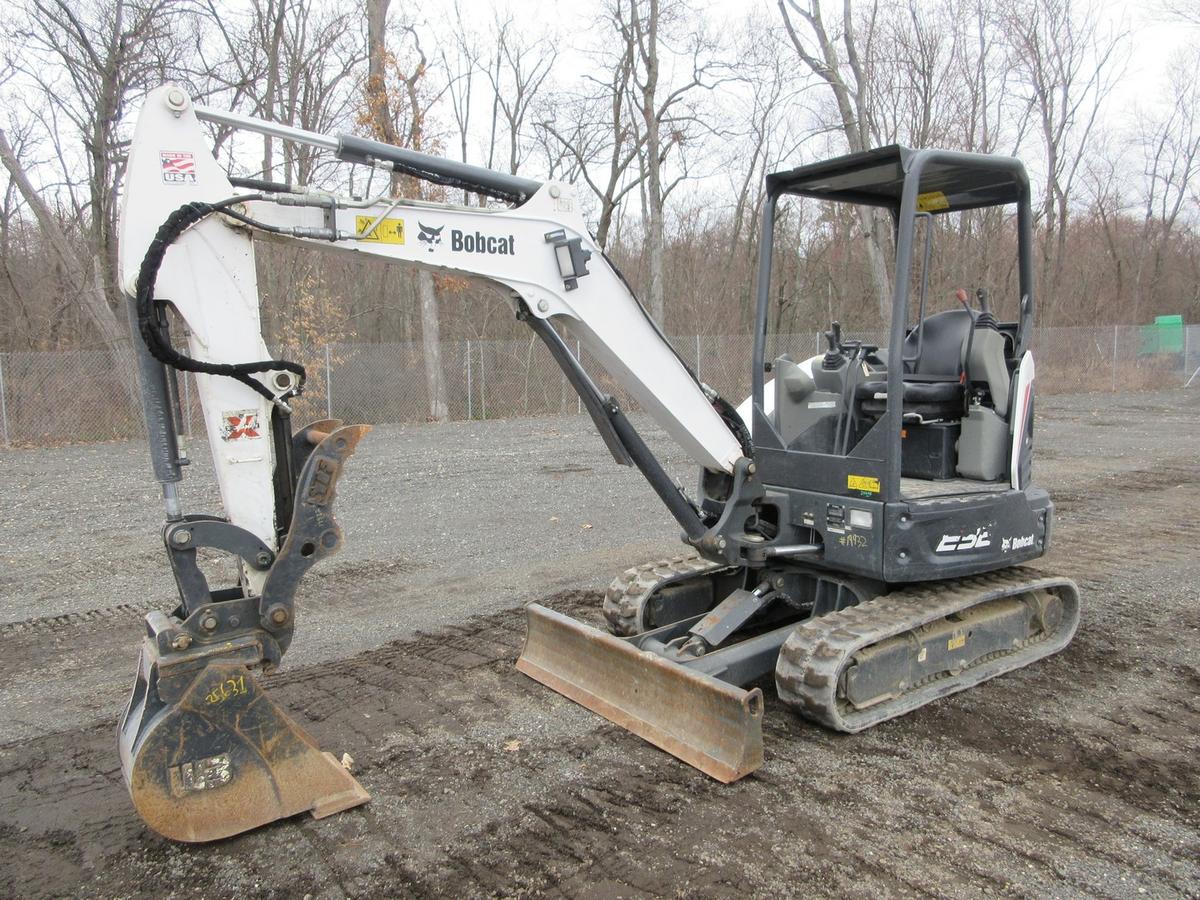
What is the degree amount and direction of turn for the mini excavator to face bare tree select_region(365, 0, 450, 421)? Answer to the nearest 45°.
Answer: approximately 135° to its right

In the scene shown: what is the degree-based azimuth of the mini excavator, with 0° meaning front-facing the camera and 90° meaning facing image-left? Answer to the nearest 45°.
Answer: approximately 45°

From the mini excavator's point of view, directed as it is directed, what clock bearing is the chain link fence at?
The chain link fence is roughly at 4 o'clock from the mini excavator.
